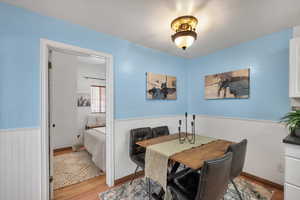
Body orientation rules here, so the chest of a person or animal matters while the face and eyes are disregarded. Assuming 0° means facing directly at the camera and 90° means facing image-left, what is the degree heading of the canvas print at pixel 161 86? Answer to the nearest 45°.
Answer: approximately 315°

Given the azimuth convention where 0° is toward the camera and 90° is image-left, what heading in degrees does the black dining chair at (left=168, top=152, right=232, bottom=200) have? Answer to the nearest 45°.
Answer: approximately 135°

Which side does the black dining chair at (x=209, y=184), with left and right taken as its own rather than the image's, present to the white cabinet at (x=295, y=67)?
right

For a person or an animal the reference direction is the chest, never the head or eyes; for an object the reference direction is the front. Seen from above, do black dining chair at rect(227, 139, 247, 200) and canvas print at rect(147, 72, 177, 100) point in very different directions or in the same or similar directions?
very different directions

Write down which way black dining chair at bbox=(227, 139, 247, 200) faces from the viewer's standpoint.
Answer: facing away from the viewer and to the left of the viewer

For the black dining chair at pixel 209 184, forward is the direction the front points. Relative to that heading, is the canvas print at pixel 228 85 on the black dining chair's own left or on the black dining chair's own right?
on the black dining chair's own right
